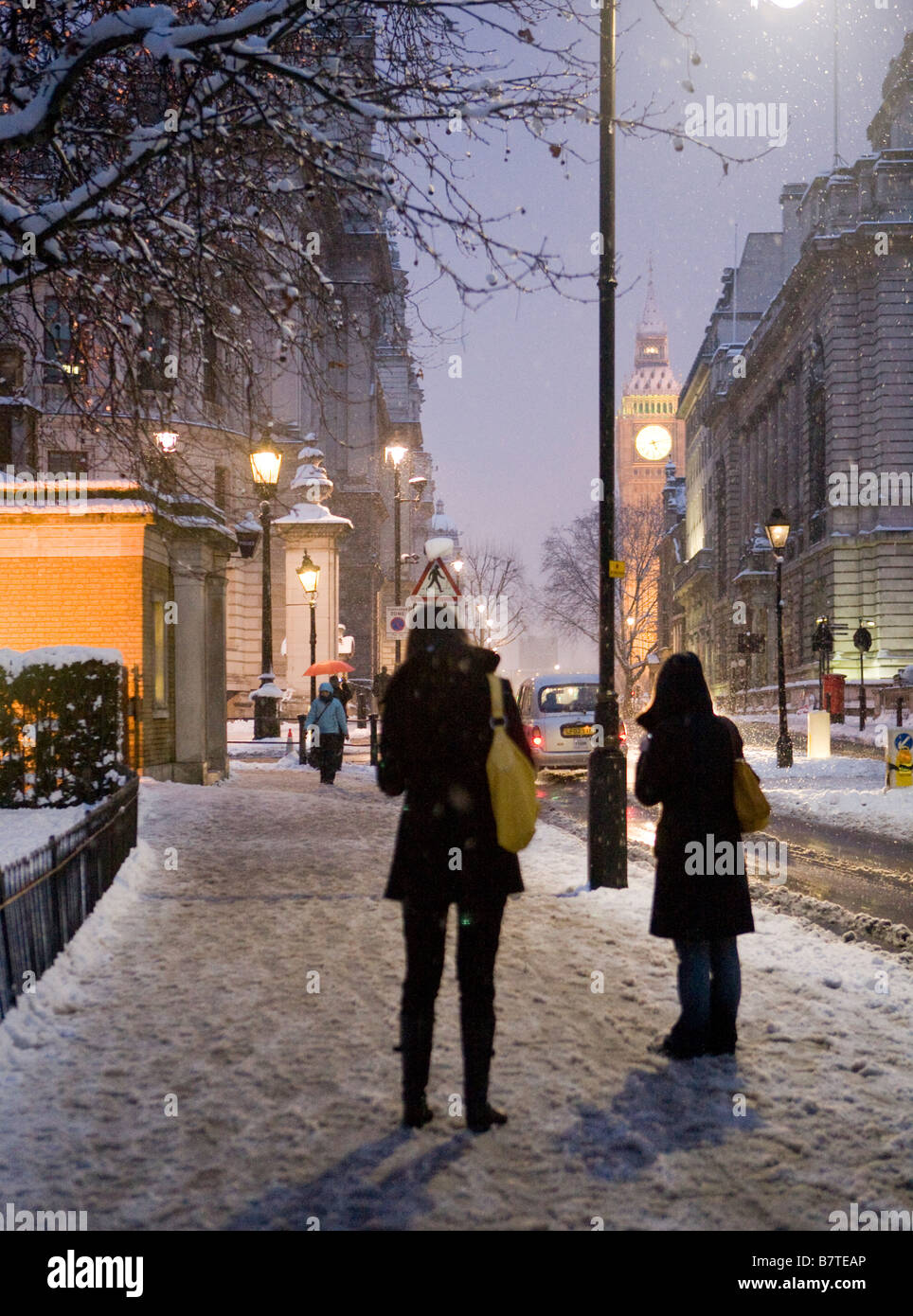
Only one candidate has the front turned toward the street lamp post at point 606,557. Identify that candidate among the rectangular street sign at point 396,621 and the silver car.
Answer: the rectangular street sign

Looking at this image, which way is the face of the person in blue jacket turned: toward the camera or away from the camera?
toward the camera

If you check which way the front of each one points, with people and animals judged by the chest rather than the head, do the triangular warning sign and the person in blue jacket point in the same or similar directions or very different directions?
same or similar directions

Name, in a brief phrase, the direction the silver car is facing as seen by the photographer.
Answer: facing away from the viewer

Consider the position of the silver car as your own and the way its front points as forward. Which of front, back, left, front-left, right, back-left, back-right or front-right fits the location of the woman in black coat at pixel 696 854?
back

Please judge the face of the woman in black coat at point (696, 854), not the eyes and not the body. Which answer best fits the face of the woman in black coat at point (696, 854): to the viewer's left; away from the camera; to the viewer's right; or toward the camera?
away from the camera

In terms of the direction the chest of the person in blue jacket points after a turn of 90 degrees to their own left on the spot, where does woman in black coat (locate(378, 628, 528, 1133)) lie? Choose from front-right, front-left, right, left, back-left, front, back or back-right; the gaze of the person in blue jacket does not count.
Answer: right

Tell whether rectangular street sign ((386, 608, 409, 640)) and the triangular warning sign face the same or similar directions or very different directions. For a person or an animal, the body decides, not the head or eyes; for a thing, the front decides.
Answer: same or similar directions

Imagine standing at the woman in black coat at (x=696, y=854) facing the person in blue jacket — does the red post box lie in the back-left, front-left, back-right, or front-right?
front-right

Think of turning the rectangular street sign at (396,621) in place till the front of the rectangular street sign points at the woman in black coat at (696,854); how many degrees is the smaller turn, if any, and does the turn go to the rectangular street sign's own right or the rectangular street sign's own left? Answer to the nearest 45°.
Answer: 0° — it already faces them

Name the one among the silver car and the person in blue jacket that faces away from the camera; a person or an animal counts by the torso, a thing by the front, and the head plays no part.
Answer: the silver car

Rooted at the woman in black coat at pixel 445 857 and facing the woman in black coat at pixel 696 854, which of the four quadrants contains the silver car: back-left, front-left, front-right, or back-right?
front-left

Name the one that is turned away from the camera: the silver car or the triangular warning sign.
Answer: the silver car

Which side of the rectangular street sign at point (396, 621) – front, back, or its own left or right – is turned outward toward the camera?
front

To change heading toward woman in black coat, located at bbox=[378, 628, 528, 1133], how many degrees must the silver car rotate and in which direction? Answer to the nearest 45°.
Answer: approximately 180°

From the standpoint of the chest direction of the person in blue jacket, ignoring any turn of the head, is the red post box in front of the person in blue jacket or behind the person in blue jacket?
behind

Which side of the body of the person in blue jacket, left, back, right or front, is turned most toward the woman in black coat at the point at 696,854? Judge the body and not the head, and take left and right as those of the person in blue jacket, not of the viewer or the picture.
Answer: front

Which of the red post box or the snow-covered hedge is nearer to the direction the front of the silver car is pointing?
the red post box

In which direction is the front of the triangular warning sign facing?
toward the camera
